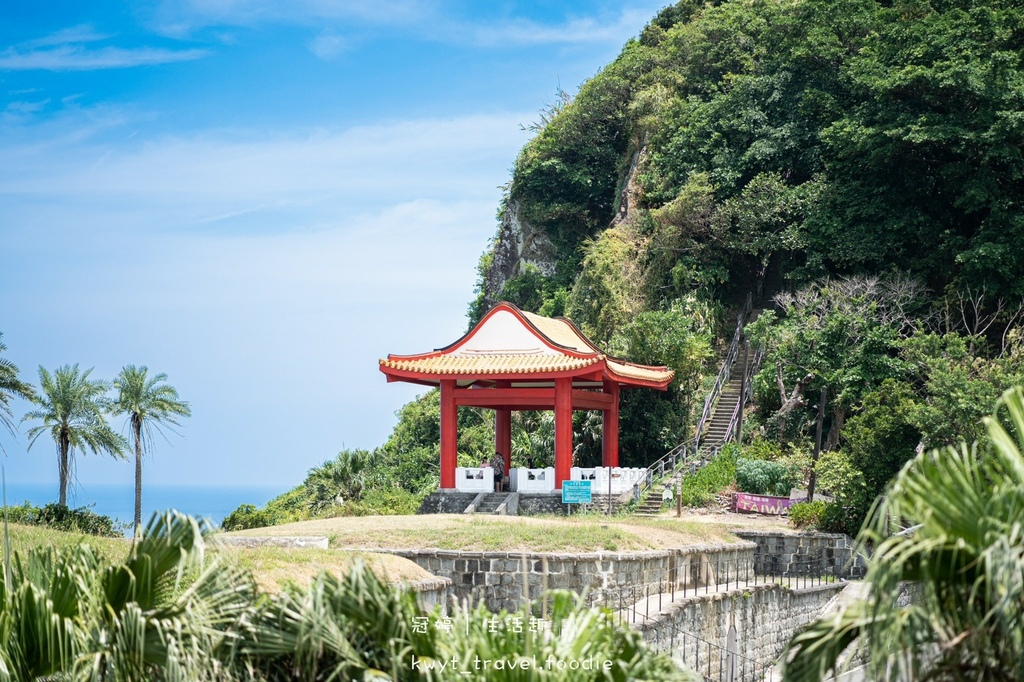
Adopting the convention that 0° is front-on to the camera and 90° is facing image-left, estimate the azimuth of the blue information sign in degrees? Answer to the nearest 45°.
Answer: approximately 0°

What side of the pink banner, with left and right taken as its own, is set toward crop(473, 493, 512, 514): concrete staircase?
right

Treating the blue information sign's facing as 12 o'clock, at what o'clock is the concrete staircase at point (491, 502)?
The concrete staircase is roughly at 4 o'clock from the blue information sign.

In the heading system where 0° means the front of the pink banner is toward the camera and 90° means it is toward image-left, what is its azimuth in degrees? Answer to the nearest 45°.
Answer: approximately 0°

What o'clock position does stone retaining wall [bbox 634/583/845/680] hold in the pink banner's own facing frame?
The stone retaining wall is roughly at 12 o'clock from the pink banner.

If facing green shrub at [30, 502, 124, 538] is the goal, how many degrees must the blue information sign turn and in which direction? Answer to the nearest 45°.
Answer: approximately 45° to its right

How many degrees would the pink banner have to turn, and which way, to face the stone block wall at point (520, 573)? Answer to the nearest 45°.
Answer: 0° — it already faces it

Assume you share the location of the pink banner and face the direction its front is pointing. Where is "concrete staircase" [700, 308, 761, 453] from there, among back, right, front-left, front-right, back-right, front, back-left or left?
back

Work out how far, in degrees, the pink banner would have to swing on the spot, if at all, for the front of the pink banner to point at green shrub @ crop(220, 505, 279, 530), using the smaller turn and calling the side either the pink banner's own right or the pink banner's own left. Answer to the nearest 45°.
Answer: approximately 90° to the pink banner's own right

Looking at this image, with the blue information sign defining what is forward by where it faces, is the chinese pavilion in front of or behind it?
behind
